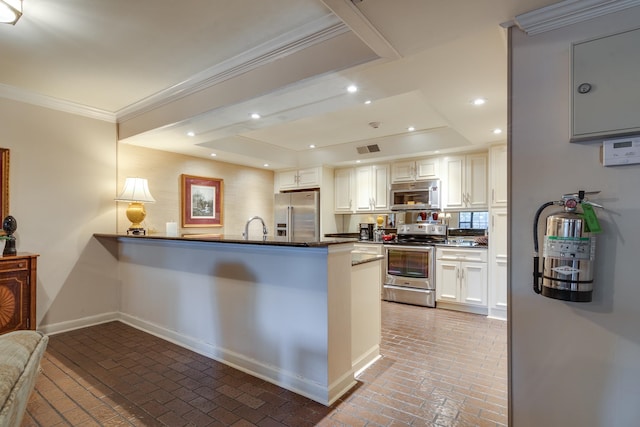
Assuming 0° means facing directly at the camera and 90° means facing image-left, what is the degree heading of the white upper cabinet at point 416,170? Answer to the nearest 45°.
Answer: approximately 0°

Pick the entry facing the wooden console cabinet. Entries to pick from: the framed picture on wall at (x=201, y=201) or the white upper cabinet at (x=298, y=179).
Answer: the white upper cabinet

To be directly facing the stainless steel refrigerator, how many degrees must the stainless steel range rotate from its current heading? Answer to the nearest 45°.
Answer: approximately 90° to its right

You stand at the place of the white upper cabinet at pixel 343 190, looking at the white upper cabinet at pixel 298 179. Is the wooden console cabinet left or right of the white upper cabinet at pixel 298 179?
left

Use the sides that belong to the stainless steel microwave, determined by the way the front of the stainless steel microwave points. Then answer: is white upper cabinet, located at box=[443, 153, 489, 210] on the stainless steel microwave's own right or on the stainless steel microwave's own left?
on the stainless steel microwave's own left

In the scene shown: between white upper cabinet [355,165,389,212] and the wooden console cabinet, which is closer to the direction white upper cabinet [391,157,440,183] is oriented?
the wooden console cabinet

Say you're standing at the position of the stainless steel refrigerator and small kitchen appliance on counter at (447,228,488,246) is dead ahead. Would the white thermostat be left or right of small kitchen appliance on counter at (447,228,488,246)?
right

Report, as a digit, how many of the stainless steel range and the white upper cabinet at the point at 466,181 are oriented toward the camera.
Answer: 2

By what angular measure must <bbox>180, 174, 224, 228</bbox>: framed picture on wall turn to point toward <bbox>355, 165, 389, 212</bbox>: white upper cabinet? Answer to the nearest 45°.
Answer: approximately 45° to its left

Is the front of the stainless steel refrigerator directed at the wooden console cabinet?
yes

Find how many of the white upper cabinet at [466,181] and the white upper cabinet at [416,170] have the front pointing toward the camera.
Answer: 2

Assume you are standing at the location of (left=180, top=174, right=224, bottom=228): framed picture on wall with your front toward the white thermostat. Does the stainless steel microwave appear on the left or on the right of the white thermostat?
left

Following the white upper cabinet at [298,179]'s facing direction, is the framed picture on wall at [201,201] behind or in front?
in front

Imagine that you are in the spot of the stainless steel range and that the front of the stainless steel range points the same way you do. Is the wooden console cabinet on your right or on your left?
on your right
